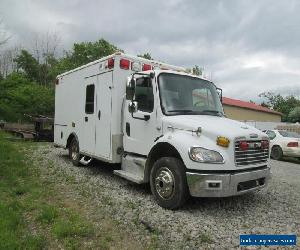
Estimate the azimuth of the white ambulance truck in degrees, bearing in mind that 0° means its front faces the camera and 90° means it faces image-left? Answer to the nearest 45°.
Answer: approximately 315°

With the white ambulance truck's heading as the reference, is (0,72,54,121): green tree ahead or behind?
behind

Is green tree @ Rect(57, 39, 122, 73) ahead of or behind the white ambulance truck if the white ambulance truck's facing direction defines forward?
behind
